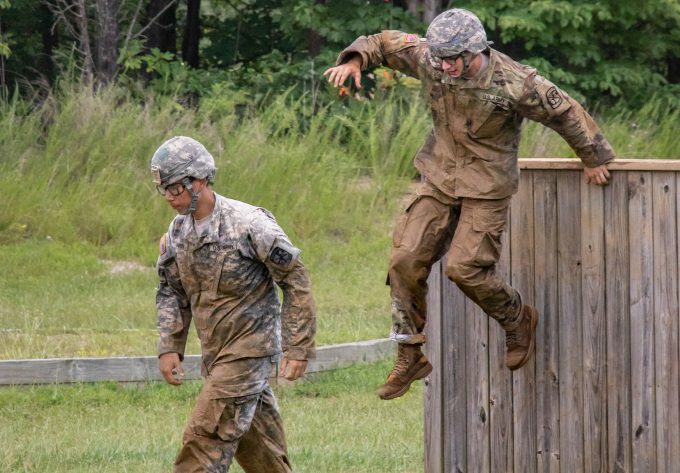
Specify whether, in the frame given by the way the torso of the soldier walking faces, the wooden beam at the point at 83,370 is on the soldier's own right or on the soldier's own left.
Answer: on the soldier's own right

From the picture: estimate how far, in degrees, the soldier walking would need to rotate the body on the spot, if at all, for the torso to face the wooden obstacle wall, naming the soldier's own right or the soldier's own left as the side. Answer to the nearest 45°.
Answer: approximately 135° to the soldier's own left

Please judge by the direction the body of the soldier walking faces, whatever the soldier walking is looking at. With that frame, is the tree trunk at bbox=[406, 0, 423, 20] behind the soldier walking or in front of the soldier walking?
behind

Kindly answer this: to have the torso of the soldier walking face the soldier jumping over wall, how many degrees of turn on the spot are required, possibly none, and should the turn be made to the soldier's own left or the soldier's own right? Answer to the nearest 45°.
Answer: approximately 135° to the soldier's own left

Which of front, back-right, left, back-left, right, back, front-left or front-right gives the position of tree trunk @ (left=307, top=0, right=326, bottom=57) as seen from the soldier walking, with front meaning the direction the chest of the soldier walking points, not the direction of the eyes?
back-right

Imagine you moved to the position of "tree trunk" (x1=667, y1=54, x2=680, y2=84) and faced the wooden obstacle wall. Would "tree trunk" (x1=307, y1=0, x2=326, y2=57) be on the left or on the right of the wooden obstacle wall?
right

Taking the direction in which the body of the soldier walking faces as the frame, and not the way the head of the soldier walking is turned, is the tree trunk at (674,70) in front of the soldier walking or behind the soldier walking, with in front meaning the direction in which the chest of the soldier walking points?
behind

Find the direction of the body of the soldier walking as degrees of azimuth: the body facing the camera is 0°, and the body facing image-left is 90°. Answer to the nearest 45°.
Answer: approximately 45°
